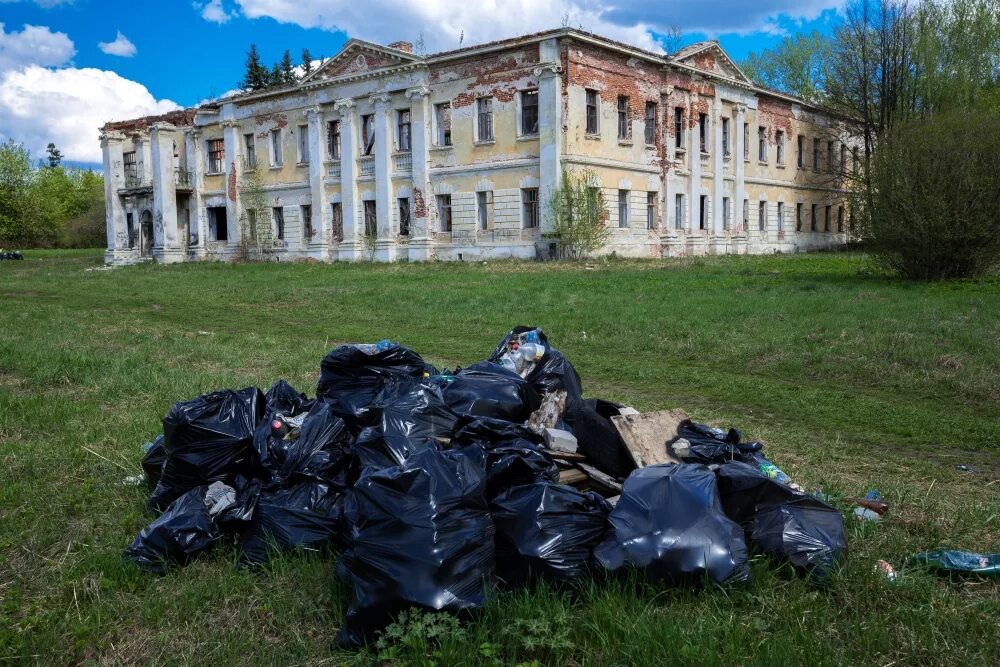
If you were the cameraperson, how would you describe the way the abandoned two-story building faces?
facing the viewer and to the left of the viewer

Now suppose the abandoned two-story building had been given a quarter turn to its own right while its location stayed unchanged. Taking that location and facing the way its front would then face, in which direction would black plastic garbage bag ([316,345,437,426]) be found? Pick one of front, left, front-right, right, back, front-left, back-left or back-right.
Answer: back-left

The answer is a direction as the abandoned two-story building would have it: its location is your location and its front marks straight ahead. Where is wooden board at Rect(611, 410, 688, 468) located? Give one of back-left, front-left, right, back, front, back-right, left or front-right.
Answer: front-left

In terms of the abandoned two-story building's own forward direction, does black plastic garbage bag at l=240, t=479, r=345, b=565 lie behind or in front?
in front

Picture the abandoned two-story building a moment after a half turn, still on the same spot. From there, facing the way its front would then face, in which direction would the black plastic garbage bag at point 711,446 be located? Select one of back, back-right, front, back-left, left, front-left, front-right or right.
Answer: back-right

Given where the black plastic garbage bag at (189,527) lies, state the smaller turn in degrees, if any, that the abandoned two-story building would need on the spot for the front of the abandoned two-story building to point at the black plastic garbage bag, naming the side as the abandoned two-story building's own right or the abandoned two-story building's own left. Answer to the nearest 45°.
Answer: approximately 45° to the abandoned two-story building's own left

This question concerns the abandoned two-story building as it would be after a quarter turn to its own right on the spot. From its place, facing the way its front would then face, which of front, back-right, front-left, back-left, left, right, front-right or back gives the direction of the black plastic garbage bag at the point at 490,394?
back-left

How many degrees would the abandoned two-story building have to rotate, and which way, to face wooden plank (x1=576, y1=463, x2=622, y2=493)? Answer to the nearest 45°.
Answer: approximately 45° to its left
